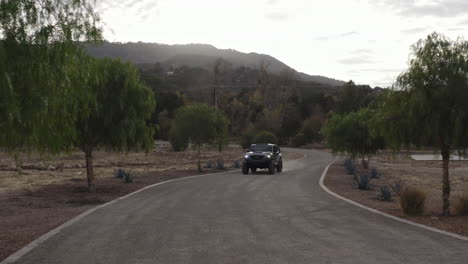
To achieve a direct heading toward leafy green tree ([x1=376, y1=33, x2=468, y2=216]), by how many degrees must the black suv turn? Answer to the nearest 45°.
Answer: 0° — it already faces it

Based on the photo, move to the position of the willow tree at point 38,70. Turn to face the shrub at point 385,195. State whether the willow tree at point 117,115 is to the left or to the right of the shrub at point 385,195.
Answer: left

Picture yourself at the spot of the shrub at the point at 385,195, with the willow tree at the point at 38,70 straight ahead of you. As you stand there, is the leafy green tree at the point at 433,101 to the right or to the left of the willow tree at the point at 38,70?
left

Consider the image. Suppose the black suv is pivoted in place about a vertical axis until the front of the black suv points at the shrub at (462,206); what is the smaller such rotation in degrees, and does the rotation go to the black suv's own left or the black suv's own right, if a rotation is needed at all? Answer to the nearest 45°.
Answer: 0° — it already faces it

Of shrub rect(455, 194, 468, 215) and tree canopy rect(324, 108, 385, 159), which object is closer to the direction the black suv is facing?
the shrub

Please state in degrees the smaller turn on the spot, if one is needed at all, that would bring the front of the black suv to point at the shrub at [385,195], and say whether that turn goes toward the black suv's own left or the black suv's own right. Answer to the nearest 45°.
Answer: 0° — it already faces it

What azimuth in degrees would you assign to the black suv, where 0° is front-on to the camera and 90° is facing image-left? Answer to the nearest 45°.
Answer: approximately 0°

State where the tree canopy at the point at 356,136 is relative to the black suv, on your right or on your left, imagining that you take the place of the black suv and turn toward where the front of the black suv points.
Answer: on your left

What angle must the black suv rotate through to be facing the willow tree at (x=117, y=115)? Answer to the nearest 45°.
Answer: approximately 45° to its right
